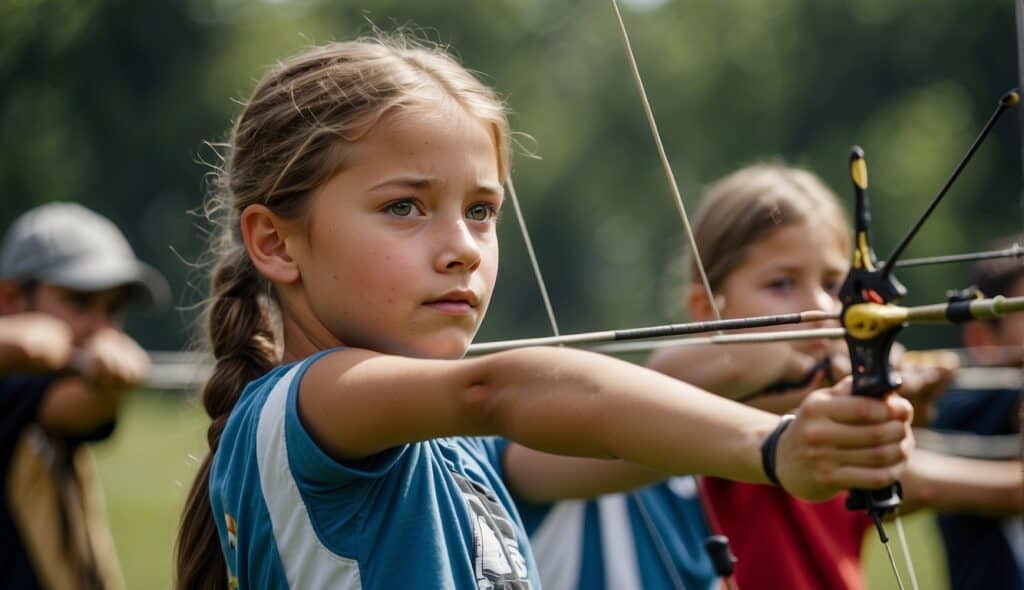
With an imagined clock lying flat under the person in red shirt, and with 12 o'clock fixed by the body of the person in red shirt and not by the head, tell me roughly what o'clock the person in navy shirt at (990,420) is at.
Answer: The person in navy shirt is roughly at 8 o'clock from the person in red shirt.

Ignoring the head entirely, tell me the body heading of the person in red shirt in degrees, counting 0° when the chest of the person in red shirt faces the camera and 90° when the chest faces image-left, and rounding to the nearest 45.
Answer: approximately 315°
